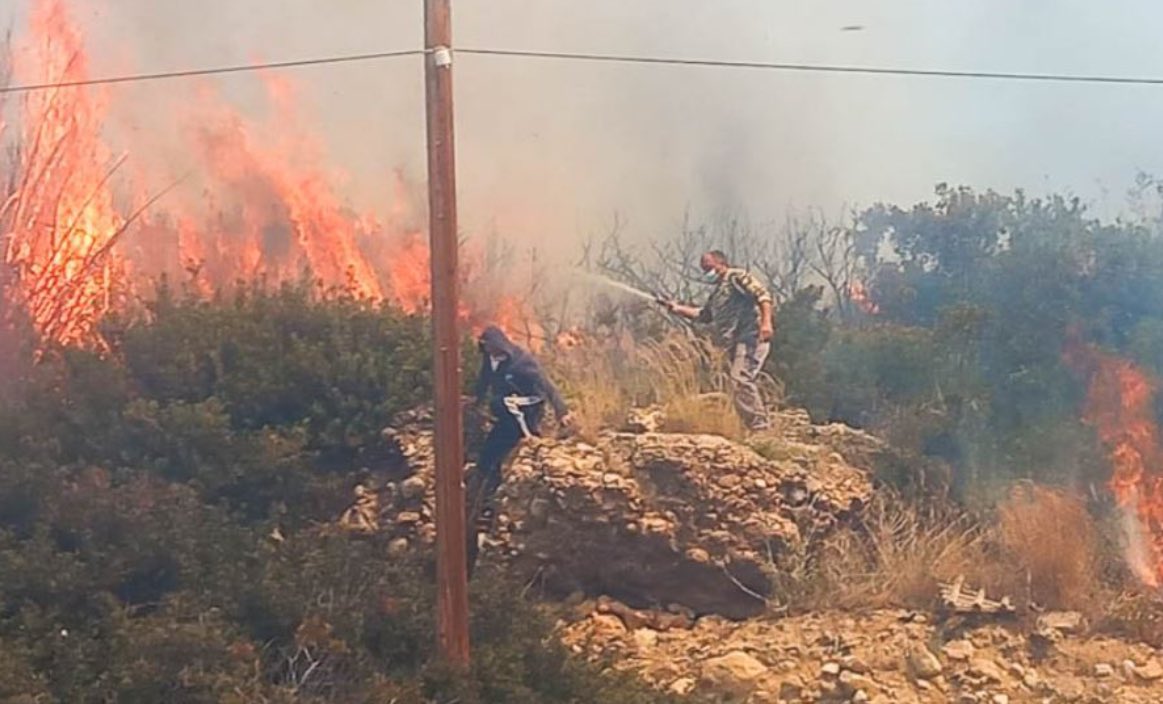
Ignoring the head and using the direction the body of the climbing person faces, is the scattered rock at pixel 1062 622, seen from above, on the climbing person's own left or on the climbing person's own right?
on the climbing person's own left
